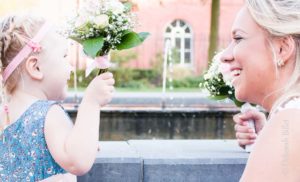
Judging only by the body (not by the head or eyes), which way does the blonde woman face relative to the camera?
to the viewer's left

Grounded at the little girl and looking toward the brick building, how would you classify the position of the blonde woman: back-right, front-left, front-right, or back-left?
back-right

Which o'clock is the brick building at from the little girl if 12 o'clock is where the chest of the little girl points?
The brick building is roughly at 11 o'clock from the little girl.

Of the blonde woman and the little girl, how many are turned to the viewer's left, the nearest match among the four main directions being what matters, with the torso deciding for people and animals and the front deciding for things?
1

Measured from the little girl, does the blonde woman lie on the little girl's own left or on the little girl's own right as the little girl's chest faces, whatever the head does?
on the little girl's own right

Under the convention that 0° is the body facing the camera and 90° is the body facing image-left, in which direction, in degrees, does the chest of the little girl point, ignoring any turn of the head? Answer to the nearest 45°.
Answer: approximately 225°

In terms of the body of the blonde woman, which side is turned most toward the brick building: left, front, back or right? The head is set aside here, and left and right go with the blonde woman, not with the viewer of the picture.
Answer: right

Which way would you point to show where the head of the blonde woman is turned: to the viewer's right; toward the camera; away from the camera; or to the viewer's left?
to the viewer's left

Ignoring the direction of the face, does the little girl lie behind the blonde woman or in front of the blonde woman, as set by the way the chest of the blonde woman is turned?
in front
